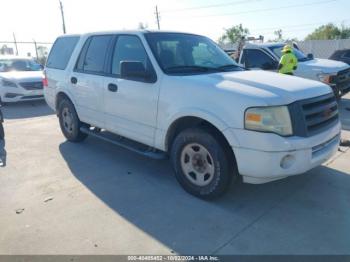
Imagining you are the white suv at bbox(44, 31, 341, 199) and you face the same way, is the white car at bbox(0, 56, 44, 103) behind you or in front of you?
behind

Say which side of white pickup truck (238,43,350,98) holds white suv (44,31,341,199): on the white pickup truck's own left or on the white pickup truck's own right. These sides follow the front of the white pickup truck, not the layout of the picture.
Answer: on the white pickup truck's own right

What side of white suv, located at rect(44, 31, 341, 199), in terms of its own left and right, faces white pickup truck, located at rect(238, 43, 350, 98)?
left

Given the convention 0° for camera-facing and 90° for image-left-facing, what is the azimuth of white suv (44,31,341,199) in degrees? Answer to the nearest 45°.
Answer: approximately 315°

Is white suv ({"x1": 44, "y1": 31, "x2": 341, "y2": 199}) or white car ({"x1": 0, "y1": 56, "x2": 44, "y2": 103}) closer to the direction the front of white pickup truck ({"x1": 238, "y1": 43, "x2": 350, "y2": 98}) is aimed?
the white suv

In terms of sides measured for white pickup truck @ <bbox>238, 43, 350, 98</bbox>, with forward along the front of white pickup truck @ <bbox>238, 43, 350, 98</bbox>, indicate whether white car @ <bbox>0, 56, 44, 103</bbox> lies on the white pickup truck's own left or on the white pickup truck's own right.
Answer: on the white pickup truck's own right

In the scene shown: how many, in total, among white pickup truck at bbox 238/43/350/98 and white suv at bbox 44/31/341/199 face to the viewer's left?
0

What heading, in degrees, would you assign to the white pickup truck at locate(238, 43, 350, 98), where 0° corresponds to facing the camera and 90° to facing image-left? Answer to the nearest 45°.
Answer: approximately 315°
